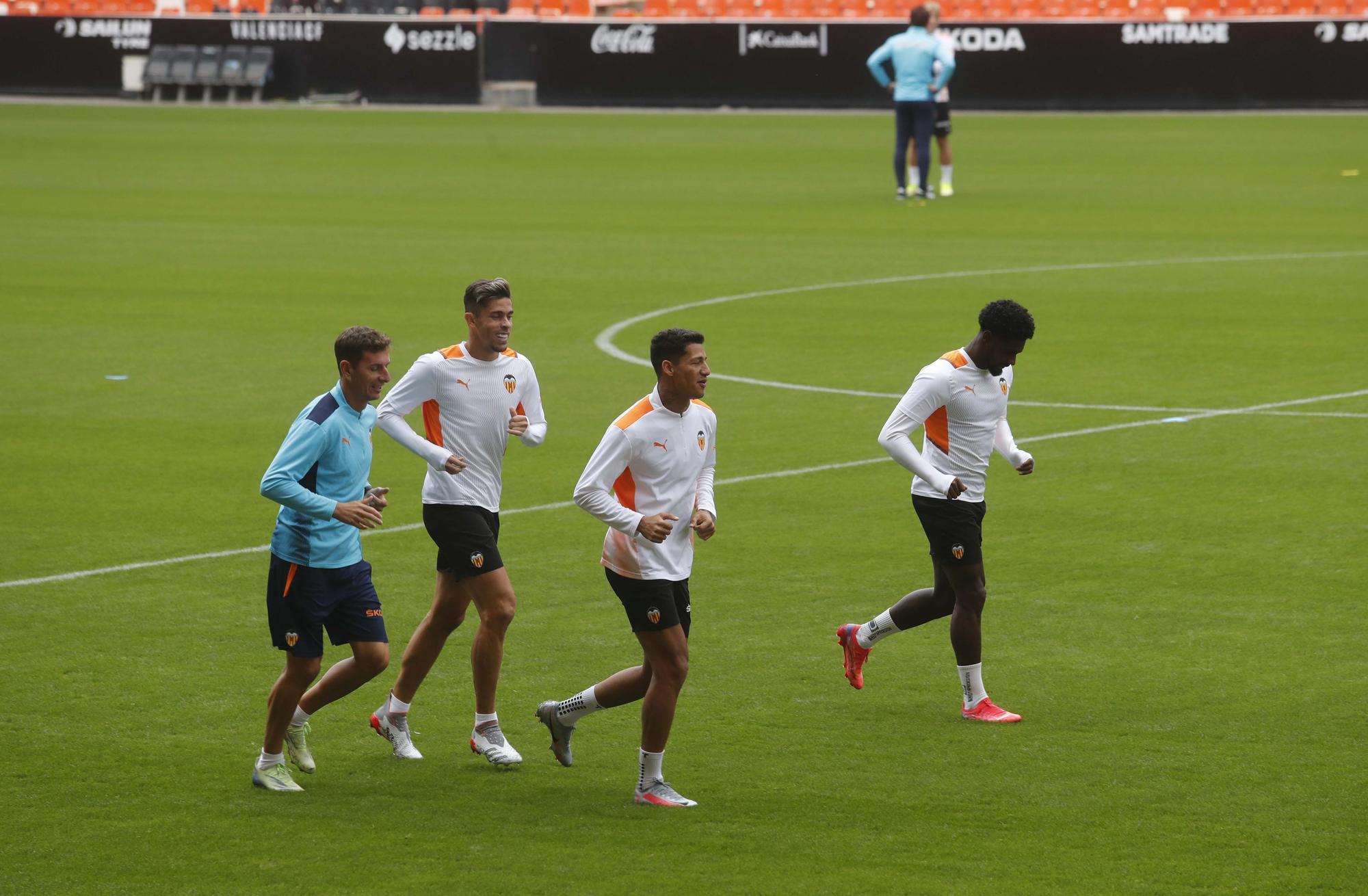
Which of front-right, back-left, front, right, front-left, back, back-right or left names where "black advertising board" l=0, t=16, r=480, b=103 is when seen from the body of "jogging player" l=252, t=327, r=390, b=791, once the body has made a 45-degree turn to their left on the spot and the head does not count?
left

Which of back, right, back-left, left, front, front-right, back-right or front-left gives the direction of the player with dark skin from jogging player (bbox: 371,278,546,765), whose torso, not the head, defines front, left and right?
front-left

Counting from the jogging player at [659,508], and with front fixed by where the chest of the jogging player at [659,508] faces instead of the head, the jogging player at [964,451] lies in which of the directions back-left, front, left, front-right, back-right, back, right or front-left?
left

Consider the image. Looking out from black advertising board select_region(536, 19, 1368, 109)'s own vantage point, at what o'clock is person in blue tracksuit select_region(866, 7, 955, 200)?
The person in blue tracksuit is roughly at 12 o'clock from the black advertising board.

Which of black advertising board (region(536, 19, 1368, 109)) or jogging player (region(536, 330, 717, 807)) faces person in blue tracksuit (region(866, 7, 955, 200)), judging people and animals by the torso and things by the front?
the black advertising board

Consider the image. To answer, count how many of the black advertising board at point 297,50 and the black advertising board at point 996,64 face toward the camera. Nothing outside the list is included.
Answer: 2

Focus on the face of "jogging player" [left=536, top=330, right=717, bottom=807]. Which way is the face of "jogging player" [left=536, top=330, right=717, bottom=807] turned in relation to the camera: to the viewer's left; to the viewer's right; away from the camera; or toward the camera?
to the viewer's right

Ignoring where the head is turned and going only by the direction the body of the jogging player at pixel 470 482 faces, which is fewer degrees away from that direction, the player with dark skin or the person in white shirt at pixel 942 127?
the player with dark skin

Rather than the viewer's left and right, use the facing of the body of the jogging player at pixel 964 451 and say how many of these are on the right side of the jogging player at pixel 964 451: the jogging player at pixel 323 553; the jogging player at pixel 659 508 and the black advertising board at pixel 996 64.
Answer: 2

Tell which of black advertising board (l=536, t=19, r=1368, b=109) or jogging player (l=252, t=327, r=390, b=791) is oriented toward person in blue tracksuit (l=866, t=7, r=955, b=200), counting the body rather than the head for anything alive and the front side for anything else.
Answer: the black advertising board

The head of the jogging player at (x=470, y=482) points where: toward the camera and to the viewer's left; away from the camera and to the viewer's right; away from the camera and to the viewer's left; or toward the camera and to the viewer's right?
toward the camera and to the viewer's right

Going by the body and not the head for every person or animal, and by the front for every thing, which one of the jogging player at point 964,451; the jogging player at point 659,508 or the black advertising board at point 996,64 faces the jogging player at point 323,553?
the black advertising board

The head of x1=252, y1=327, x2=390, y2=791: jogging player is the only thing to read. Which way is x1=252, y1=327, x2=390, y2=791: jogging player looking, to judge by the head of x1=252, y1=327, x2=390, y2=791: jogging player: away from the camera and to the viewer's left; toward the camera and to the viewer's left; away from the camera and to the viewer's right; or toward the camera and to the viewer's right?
toward the camera and to the viewer's right

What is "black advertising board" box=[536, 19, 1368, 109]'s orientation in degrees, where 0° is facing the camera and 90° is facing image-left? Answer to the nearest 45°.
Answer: approximately 0°

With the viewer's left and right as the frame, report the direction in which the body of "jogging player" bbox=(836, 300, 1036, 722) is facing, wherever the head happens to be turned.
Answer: facing the viewer and to the right of the viewer

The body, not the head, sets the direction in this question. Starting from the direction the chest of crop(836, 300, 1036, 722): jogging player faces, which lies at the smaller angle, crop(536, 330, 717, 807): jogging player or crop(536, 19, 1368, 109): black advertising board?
the jogging player

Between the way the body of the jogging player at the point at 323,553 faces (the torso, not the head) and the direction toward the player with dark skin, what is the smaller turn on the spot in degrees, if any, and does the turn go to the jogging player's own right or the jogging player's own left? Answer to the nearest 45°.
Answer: approximately 45° to the jogging player's own left

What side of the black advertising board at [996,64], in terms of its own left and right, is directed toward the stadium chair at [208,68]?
right
